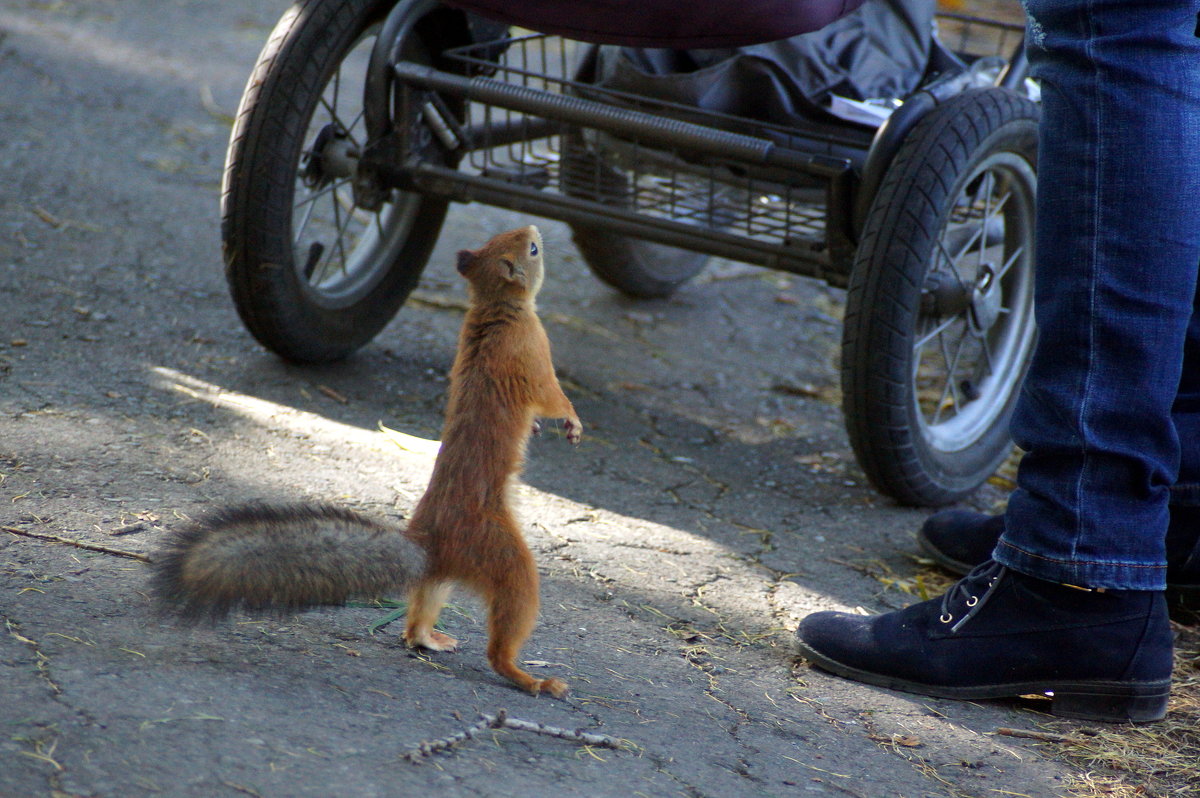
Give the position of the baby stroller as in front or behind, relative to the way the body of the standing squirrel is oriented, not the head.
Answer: in front

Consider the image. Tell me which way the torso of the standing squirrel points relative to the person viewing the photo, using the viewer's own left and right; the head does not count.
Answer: facing away from the viewer and to the right of the viewer

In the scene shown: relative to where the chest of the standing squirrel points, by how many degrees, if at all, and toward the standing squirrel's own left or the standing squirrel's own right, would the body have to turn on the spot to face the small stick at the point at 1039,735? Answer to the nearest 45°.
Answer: approximately 45° to the standing squirrel's own right

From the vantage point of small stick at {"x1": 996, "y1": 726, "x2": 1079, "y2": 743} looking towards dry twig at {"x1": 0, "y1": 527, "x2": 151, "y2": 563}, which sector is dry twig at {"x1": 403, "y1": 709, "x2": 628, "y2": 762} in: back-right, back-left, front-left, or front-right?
front-left

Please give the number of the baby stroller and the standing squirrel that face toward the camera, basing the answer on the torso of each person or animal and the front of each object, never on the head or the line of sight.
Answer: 0

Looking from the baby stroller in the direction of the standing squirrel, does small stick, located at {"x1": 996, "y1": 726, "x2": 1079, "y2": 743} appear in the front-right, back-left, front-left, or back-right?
front-left

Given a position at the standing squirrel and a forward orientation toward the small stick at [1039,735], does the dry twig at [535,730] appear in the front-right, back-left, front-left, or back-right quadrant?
front-right
